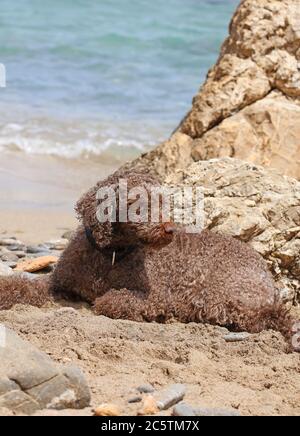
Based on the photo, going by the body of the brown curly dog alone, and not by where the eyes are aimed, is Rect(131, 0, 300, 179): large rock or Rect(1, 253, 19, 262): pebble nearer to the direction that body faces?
the pebble

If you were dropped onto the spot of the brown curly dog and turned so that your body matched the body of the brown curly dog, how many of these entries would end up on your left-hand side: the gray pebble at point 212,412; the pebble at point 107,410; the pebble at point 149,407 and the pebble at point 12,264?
3

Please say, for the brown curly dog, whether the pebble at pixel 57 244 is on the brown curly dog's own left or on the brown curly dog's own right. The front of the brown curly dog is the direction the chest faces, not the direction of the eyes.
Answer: on the brown curly dog's own right

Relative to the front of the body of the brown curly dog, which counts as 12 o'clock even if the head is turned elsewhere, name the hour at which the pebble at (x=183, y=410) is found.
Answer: The pebble is roughly at 9 o'clock from the brown curly dog.

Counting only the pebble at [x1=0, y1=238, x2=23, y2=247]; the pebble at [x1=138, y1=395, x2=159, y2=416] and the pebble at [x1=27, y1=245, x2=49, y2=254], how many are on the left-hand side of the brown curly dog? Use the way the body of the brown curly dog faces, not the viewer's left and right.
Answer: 1

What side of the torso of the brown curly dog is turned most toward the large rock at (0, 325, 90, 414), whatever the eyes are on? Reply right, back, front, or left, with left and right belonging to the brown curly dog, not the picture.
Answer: left

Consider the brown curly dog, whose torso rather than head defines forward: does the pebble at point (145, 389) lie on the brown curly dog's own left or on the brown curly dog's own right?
on the brown curly dog's own left

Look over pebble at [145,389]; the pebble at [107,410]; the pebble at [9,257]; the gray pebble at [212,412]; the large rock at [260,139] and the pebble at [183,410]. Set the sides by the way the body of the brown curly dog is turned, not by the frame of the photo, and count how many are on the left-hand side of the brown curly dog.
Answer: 4

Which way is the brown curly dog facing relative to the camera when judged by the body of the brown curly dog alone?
to the viewer's left
